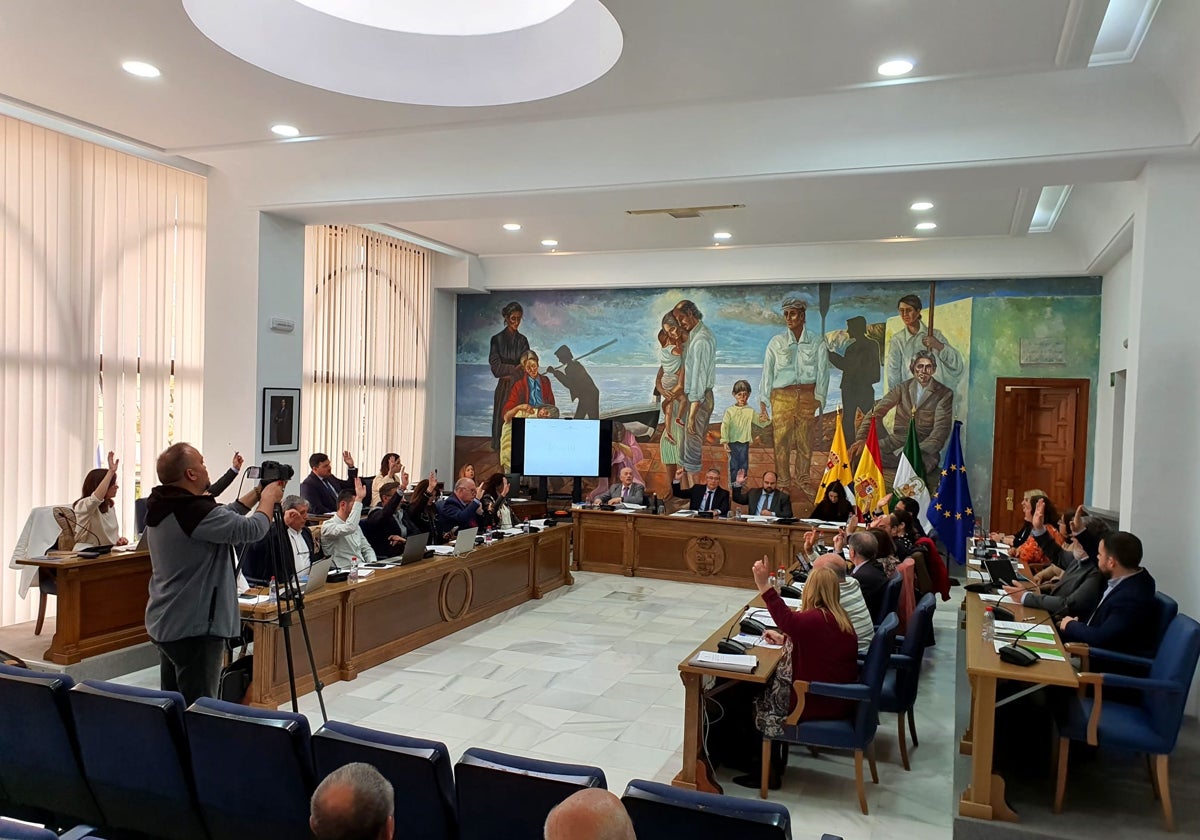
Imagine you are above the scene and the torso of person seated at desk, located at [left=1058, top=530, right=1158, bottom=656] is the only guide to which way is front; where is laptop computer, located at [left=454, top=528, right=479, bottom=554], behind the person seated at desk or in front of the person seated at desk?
in front

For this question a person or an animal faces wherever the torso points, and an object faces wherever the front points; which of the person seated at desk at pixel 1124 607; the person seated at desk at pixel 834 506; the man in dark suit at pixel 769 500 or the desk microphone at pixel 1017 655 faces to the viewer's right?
the desk microphone

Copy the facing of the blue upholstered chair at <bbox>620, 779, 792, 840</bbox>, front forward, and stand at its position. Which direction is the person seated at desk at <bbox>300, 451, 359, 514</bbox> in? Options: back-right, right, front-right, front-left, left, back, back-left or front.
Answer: left

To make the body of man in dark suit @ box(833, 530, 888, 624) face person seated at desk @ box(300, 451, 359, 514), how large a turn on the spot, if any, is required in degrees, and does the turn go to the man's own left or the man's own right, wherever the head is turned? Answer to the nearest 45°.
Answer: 0° — they already face them

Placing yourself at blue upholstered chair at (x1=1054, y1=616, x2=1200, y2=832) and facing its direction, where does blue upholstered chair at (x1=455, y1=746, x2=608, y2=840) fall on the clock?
blue upholstered chair at (x1=455, y1=746, x2=608, y2=840) is roughly at 10 o'clock from blue upholstered chair at (x1=1054, y1=616, x2=1200, y2=832).

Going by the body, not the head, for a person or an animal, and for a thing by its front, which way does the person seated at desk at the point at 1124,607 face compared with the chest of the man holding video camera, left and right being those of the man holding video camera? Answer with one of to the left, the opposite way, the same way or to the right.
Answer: to the left

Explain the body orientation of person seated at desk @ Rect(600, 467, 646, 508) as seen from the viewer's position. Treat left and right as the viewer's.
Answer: facing the viewer

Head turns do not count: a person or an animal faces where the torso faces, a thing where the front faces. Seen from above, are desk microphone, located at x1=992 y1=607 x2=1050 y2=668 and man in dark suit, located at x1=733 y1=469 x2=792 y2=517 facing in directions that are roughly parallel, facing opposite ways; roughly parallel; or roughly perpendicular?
roughly perpendicular

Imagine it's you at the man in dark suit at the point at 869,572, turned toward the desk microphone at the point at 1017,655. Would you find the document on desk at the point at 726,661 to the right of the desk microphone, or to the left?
right

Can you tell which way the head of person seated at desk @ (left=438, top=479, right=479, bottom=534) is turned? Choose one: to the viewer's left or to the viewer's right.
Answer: to the viewer's right

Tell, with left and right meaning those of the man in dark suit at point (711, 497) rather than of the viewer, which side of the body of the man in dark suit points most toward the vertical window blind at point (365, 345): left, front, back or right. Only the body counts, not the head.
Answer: right

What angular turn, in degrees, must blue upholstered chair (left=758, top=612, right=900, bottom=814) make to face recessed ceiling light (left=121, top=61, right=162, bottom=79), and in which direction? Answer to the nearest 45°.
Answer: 0° — it already faces it

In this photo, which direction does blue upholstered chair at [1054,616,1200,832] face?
to the viewer's left

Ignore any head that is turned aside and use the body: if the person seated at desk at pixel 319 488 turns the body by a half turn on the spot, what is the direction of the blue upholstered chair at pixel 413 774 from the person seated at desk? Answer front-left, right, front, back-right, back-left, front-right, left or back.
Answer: back-left

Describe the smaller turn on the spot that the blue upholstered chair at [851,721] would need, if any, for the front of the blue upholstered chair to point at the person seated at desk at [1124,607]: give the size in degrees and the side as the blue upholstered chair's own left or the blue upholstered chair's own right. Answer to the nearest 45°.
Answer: approximately 135° to the blue upholstered chair's own right

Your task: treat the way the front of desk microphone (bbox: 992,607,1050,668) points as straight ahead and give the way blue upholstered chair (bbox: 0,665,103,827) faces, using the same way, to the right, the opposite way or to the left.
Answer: to the left

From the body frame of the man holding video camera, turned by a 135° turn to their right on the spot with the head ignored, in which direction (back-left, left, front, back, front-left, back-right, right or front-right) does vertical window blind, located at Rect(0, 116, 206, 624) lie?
back

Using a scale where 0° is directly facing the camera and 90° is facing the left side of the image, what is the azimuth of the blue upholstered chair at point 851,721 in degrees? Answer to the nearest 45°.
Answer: approximately 90°

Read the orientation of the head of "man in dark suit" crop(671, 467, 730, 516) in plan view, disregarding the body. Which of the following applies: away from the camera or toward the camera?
toward the camera

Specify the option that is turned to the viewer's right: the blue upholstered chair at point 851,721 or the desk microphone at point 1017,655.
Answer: the desk microphone

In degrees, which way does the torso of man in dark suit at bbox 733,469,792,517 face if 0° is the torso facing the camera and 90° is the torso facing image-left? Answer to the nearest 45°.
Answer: approximately 0°

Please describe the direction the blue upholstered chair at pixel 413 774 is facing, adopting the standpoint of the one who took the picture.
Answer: facing away from the viewer and to the right of the viewer

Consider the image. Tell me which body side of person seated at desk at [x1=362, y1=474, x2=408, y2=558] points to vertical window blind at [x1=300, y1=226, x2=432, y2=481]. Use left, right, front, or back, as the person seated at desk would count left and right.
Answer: left
